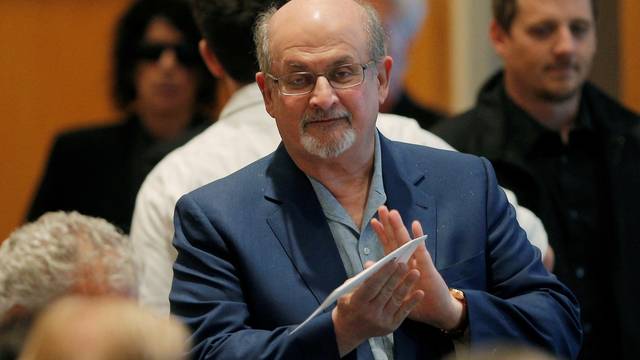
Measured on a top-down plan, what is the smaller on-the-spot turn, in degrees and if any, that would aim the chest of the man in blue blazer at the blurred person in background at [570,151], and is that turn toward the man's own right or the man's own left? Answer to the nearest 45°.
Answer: approximately 135° to the man's own left

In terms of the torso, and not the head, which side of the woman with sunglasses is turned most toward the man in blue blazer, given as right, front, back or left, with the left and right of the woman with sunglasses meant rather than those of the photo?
front

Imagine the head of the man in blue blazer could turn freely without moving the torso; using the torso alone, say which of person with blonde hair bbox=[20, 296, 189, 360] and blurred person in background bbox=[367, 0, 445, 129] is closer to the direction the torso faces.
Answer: the person with blonde hair

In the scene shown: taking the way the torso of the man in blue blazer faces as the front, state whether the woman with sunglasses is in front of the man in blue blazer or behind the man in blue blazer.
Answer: behind

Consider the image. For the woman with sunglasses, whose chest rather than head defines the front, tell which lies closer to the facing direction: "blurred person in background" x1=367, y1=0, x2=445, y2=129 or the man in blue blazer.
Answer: the man in blue blazer

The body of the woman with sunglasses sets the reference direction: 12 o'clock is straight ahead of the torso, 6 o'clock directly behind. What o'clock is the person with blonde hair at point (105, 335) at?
The person with blonde hair is roughly at 12 o'clock from the woman with sunglasses.

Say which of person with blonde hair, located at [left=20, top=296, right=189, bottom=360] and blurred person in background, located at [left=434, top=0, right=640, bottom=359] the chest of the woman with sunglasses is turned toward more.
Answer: the person with blonde hair

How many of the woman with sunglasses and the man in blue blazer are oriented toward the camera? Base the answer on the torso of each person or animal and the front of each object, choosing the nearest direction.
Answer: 2

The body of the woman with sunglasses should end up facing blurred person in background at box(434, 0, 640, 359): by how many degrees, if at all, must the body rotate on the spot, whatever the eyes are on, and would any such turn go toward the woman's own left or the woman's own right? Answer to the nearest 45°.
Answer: approximately 45° to the woman's own left

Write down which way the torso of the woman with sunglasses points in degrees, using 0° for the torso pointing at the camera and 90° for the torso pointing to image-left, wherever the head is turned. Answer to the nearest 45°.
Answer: approximately 0°
